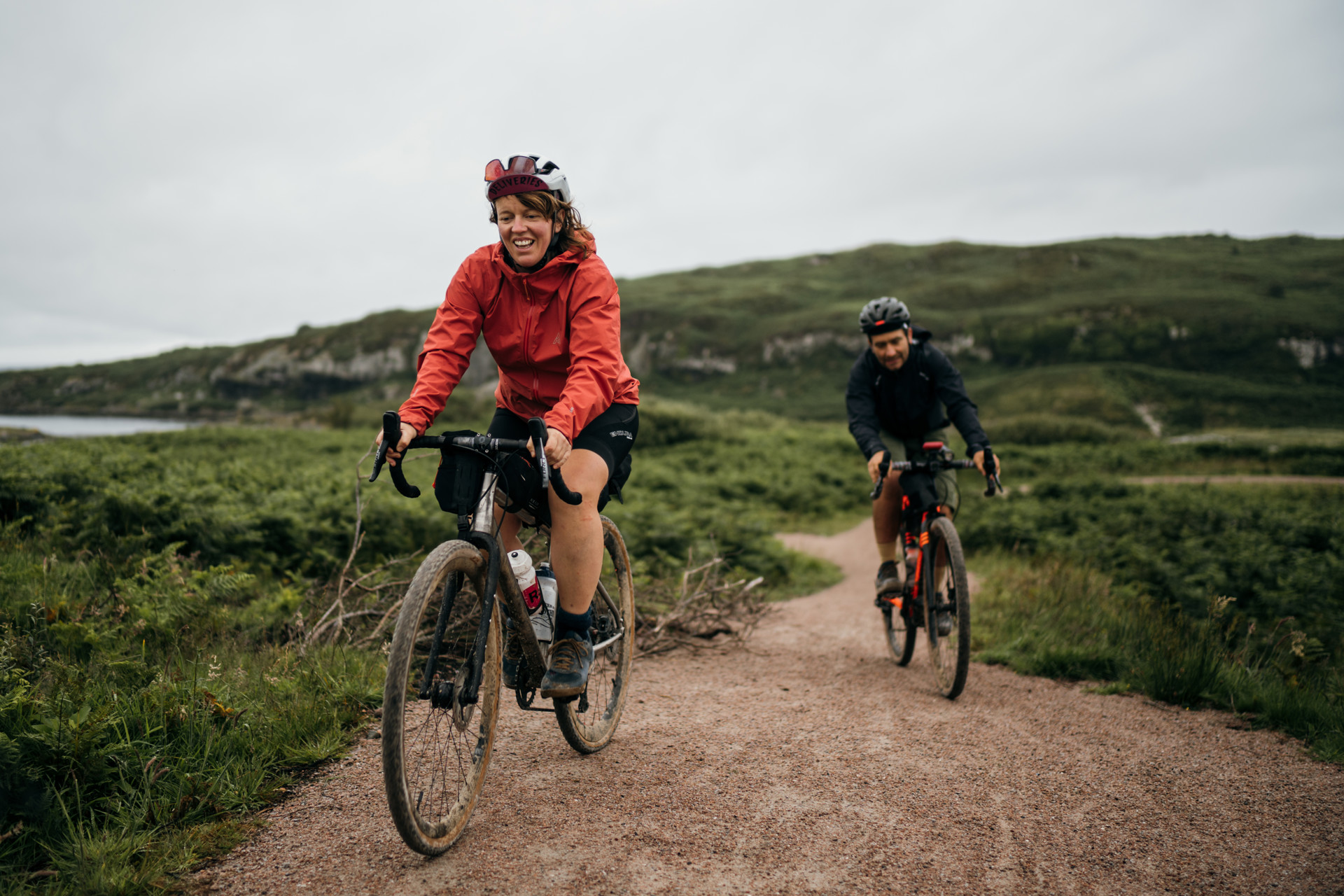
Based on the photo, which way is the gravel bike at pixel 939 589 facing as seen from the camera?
toward the camera

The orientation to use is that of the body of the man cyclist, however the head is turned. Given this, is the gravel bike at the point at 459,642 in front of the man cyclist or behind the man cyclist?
in front

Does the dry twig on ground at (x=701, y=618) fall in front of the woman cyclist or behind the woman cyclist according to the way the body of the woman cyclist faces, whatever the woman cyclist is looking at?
behind

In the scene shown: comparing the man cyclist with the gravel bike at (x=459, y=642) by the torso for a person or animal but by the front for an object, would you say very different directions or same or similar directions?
same or similar directions

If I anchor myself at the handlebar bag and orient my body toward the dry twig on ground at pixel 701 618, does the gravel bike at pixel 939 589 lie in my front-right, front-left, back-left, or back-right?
front-right

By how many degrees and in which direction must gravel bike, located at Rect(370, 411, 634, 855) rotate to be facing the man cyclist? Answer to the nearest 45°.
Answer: approximately 180°

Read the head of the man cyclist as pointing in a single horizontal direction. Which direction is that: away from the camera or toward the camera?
toward the camera

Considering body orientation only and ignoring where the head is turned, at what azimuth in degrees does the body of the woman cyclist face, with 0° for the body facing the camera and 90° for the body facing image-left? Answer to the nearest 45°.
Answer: approximately 45°

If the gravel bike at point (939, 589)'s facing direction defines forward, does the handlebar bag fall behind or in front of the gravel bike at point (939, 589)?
in front

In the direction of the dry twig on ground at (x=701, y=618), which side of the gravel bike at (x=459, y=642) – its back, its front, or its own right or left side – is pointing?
back

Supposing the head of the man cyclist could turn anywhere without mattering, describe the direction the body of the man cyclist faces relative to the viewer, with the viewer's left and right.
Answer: facing the viewer
